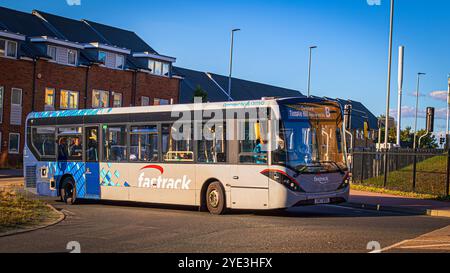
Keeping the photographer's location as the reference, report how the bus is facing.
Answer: facing the viewer and to the right of the viewer

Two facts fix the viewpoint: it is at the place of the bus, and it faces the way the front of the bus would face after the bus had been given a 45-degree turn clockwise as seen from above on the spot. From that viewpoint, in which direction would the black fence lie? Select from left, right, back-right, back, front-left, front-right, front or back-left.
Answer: back-left
